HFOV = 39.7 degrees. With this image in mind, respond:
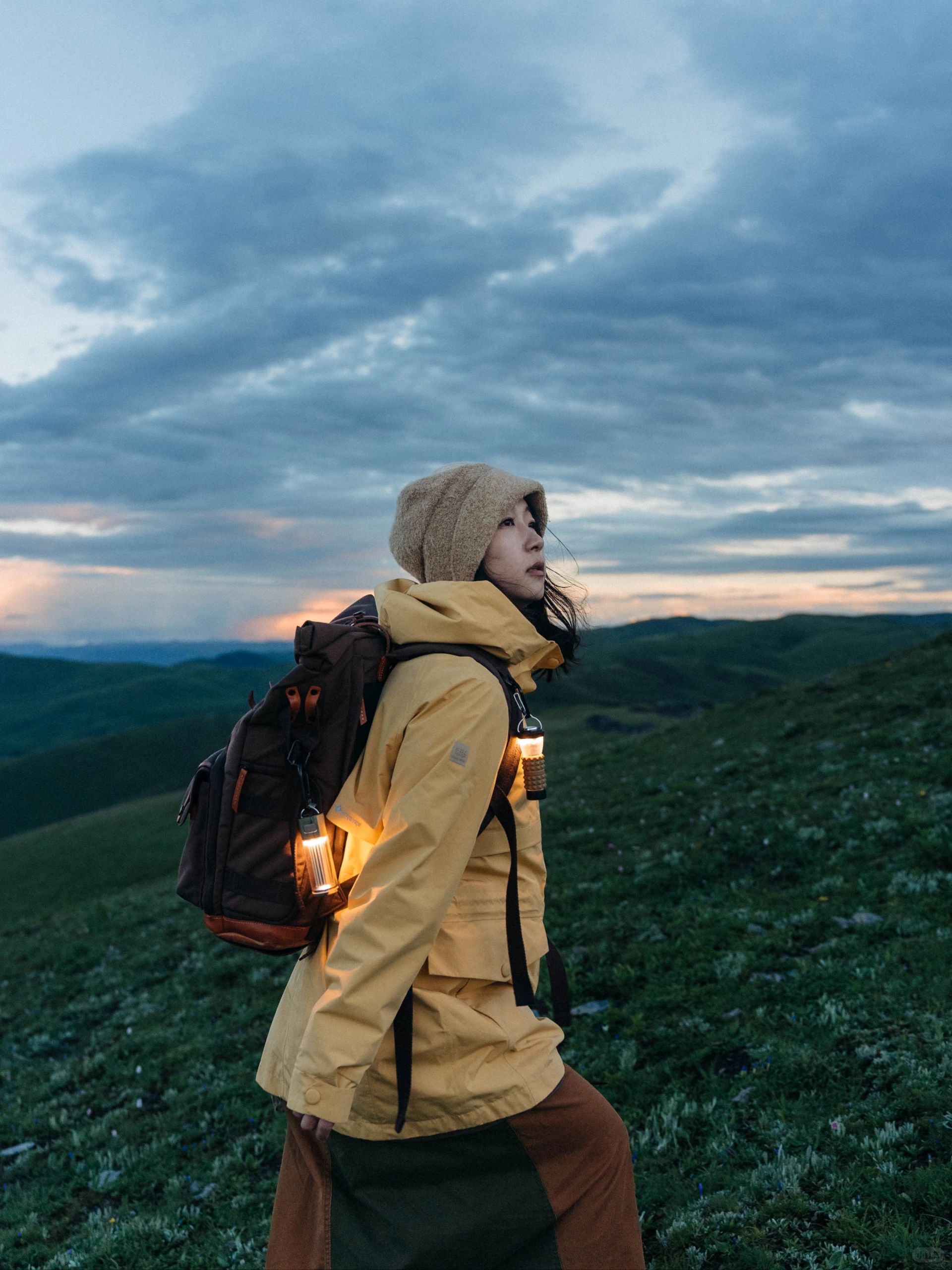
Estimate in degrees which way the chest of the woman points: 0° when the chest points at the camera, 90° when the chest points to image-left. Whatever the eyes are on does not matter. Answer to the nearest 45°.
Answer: approximately 270°
